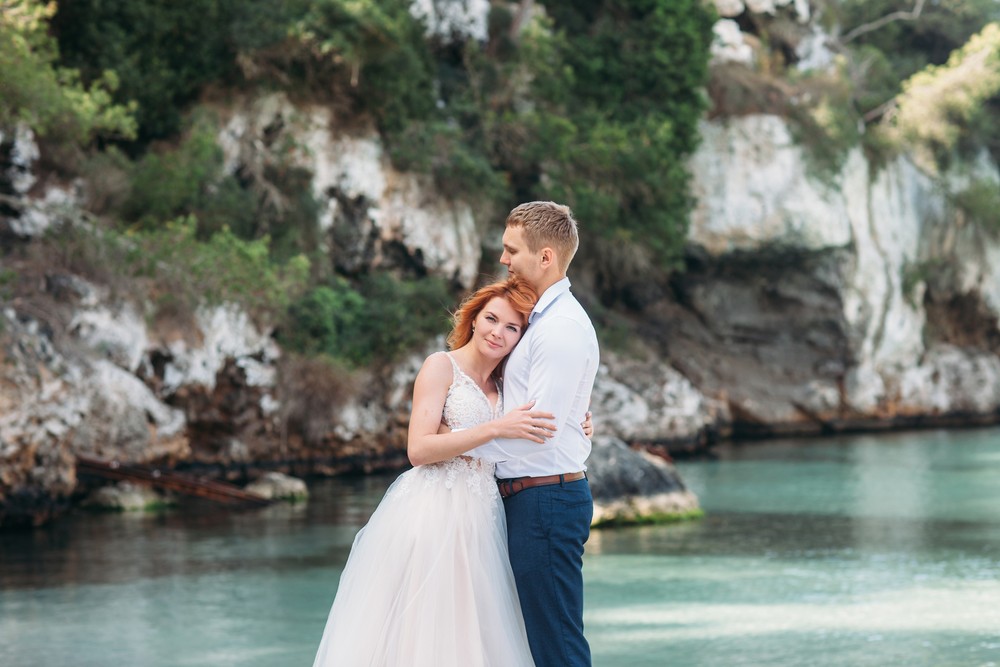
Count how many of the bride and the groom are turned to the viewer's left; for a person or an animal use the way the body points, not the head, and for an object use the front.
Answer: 1

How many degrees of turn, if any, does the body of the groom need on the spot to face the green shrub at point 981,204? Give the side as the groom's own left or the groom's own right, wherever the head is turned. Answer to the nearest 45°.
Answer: approximately 90° to the groom's own right

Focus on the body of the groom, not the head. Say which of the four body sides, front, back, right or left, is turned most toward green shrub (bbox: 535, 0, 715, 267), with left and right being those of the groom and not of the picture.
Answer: right

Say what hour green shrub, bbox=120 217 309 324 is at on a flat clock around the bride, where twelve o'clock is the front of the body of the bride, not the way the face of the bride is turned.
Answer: The green shrub is roughly at 7 o'clock from the bride.

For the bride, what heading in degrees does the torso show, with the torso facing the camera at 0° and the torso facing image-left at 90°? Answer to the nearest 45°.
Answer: approximately 315°

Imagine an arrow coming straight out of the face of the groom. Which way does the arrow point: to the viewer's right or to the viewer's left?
to the viewer's left

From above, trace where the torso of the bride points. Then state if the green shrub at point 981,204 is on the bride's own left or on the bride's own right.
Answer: on the bride's own left

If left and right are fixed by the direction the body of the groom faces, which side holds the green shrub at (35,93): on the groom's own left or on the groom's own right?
on the groom's own right

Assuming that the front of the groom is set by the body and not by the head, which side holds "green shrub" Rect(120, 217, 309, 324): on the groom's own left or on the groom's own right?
on the groom's own right

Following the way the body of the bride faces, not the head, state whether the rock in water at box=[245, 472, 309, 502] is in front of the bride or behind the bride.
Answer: behind

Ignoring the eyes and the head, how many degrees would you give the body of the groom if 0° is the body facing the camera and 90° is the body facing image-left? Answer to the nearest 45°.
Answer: approximately 90°
